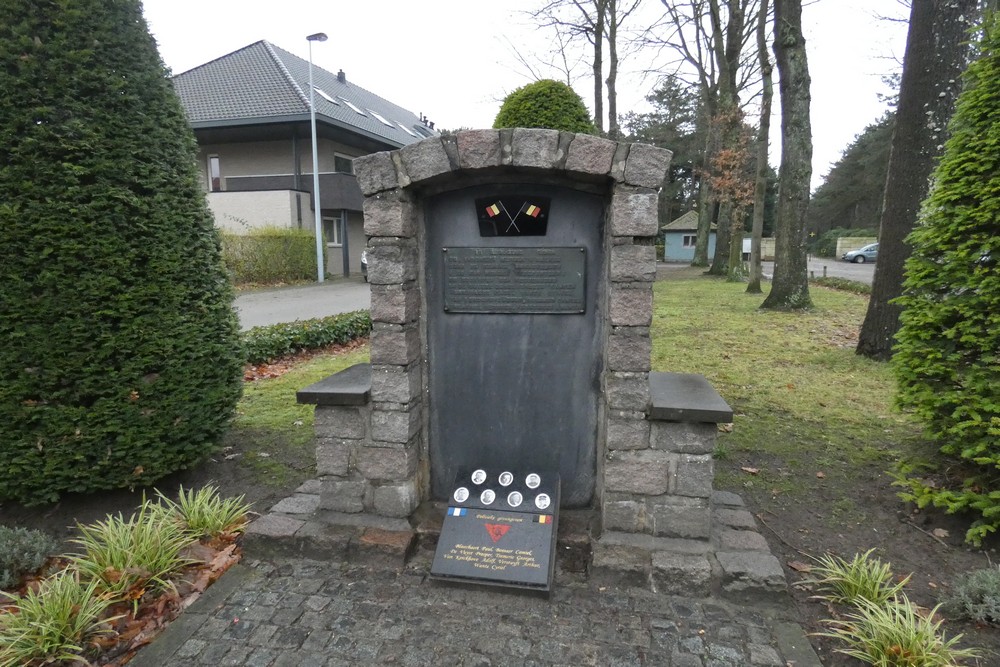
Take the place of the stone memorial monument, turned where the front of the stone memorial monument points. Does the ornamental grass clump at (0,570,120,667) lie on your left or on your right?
on your right

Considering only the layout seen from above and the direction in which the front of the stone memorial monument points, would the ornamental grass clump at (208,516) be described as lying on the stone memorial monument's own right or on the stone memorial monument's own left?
on the stone memorial monument's own right

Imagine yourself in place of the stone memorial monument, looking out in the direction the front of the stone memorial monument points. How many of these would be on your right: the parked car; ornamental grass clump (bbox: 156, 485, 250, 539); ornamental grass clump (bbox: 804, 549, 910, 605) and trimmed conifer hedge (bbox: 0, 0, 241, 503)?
2

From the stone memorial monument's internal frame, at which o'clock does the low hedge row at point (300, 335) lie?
The low hedge row is roughly at 5 o'clock from the stone memorial monument.

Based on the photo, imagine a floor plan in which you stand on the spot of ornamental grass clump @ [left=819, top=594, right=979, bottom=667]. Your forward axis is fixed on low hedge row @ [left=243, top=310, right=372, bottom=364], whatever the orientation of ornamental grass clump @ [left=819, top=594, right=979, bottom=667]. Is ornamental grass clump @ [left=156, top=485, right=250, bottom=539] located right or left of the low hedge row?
left

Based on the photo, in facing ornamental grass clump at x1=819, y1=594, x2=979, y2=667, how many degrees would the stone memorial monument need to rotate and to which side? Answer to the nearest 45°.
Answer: approximately 45° to its left

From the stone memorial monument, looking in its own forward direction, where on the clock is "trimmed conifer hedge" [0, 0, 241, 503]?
The trimmed conifer hedge is roughly at 3 o'clock from the stone memorial monument.

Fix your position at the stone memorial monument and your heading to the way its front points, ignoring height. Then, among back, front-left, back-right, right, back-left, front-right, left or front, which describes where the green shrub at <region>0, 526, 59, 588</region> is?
right

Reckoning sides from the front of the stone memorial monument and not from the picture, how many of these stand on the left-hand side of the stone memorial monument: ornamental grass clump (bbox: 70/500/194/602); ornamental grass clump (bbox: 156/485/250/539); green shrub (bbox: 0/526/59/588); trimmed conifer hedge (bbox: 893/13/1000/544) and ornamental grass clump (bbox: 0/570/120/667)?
1

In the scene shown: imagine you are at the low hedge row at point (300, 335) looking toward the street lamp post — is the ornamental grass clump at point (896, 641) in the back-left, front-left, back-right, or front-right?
back-right

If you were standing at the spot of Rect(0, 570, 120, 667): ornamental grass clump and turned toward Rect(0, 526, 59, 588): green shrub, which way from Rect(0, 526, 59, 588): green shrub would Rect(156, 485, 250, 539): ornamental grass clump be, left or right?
right

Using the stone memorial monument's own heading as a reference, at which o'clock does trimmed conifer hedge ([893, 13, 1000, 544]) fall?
The trimmed conifer hedge is roughly at 9 o'clock from the stone memorial monument.

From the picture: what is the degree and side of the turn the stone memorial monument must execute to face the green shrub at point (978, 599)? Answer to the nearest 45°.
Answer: approximately 90° to its left

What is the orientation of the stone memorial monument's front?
toward the camera

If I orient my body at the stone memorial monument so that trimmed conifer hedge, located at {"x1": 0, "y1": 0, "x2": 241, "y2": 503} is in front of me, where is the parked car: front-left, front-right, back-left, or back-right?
back-right
